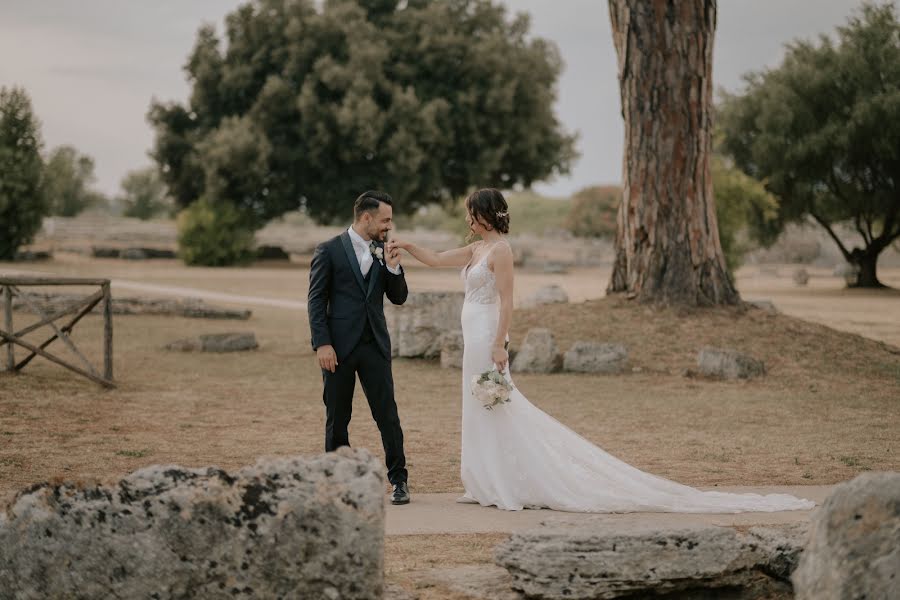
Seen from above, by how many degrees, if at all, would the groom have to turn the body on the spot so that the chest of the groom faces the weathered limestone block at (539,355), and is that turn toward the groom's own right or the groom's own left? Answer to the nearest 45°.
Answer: approximately 135° to the groom's own left

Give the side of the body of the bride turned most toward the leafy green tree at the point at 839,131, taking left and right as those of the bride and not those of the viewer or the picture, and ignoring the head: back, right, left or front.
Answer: right

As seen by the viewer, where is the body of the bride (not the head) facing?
to the viewer's left

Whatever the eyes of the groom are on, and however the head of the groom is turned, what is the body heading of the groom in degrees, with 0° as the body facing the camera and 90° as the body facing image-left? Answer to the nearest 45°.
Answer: approximately 315°

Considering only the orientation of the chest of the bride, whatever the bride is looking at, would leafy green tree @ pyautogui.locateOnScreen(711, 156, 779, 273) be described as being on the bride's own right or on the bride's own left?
on the bride's own right

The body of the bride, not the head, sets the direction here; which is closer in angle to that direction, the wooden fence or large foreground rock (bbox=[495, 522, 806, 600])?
the wooden fence

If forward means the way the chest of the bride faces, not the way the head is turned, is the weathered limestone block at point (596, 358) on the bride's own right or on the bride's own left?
on the bride's own right

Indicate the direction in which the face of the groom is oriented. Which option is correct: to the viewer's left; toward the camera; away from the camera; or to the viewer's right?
to the viewer's right

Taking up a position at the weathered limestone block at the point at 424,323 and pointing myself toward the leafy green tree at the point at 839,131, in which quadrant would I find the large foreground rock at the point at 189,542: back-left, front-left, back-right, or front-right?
back-right

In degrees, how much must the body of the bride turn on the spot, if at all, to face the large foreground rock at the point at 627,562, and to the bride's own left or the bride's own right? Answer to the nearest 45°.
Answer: approximately 90° to the bride's own left

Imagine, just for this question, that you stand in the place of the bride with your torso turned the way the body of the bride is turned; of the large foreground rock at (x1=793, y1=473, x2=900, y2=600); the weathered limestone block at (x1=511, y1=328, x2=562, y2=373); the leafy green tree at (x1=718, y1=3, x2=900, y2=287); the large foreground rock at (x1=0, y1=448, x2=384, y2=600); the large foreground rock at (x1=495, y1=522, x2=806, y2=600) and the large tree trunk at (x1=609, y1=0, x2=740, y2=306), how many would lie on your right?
3

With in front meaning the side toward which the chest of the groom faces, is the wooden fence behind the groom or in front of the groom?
behind

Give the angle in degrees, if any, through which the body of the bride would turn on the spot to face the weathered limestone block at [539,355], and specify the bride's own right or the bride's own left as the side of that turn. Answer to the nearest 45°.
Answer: approximately 90° to the bride's own right

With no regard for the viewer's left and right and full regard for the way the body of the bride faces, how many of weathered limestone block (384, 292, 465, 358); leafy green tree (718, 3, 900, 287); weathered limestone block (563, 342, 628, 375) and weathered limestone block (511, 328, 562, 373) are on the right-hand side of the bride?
4

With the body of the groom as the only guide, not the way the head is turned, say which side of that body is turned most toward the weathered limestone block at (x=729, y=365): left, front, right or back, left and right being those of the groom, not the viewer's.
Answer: left

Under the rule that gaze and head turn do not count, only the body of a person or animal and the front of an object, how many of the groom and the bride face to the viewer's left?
1
